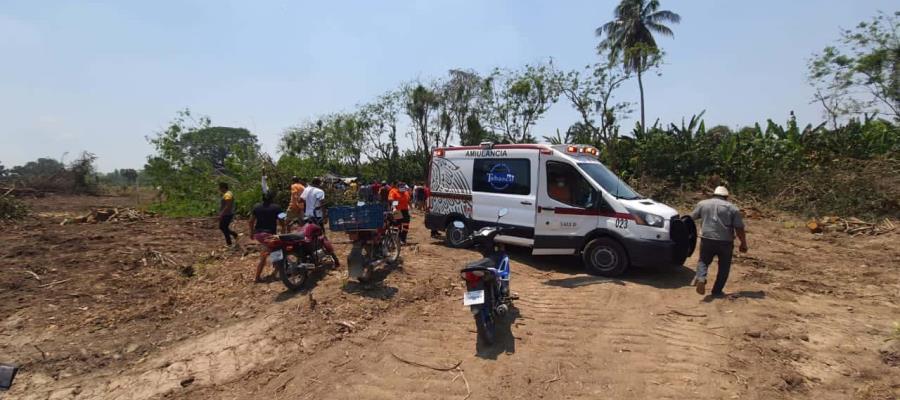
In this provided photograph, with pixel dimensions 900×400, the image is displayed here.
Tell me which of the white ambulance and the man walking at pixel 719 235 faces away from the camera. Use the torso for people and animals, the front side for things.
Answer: the man walking

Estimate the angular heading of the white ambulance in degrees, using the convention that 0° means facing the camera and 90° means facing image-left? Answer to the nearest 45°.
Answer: approximately 315°

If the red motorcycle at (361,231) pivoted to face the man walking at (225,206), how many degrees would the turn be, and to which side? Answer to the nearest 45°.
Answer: approximately 90° to its left

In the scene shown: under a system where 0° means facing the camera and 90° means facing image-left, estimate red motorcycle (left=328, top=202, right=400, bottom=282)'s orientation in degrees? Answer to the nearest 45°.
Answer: approximately 225°

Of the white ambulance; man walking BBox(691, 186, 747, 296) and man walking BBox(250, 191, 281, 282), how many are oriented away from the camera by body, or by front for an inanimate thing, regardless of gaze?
2

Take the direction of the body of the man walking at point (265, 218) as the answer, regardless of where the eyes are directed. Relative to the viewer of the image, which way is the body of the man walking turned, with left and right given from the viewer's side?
facing away from the viewer

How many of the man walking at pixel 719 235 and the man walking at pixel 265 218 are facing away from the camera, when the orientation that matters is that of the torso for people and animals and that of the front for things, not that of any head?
2

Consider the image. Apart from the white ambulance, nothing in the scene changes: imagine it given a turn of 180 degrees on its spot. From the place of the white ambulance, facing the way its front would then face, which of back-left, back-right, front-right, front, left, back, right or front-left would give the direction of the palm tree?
front-right

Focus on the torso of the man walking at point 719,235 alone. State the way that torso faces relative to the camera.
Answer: away from the camera

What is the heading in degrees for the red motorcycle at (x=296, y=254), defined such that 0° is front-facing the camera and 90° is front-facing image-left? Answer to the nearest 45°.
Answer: approximately 225°
